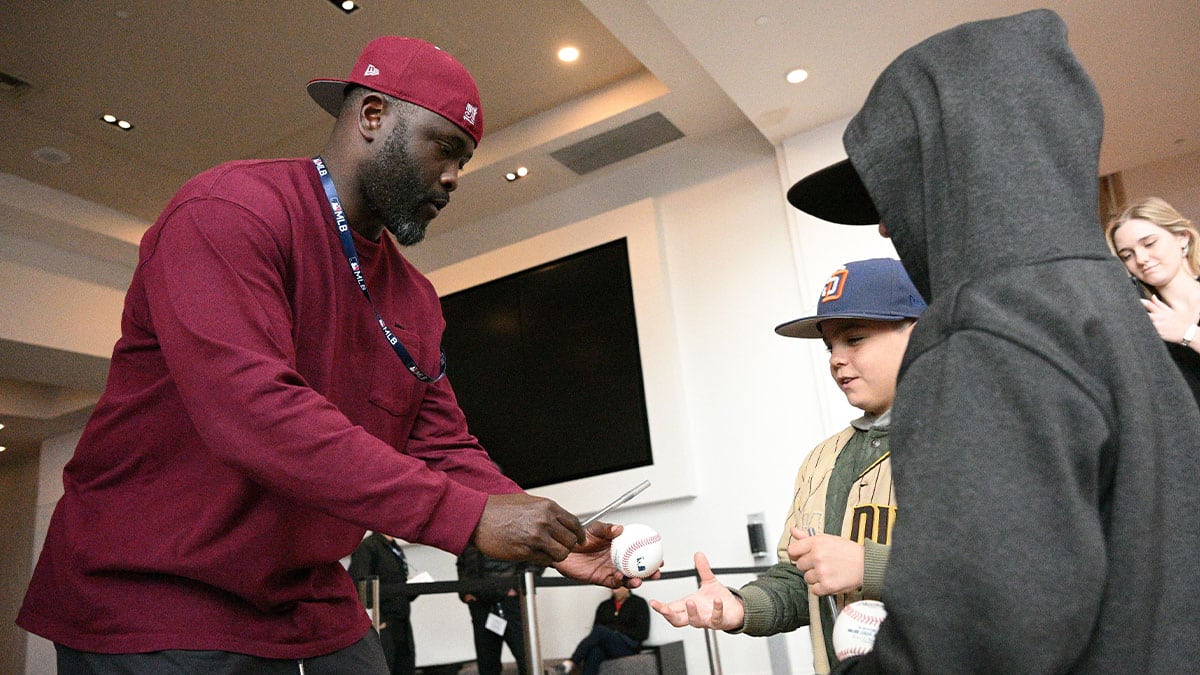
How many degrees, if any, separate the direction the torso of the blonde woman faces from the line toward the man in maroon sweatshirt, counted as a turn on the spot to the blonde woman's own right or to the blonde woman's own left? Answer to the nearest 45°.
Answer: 0° — they already face them

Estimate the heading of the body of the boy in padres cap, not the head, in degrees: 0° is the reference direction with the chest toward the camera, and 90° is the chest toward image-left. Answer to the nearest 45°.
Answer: approximately 45°

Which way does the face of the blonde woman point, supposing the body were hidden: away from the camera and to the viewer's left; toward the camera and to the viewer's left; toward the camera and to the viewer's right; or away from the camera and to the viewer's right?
toward the camera and to the viewer's left

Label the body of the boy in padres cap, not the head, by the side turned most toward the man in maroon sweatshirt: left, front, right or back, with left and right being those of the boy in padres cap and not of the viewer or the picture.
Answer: front

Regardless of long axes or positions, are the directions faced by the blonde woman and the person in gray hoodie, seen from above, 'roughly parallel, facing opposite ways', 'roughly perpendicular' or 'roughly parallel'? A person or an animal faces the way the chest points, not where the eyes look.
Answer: roughly perpendicular

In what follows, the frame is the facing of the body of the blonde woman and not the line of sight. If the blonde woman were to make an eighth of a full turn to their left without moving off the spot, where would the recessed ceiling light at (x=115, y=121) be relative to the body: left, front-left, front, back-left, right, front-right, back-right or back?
right

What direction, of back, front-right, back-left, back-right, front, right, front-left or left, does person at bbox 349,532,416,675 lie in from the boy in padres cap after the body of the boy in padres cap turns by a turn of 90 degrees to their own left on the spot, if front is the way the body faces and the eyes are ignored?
back

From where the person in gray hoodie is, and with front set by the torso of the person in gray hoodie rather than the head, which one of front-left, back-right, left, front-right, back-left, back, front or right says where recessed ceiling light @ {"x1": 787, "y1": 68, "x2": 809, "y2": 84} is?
front-right

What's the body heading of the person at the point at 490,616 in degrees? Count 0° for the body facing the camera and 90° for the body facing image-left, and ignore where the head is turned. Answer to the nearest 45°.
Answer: approximately 0°

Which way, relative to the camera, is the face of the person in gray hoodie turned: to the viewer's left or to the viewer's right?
to the viewer's left

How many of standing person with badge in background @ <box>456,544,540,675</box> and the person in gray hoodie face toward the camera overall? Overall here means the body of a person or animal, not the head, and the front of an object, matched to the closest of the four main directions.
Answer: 1
